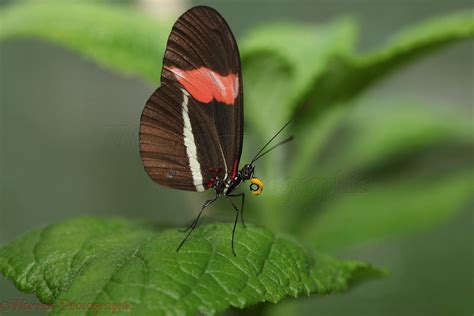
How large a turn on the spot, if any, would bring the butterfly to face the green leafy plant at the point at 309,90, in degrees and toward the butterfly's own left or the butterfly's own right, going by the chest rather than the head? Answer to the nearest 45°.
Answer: approximately 45° to the butterfly's own left

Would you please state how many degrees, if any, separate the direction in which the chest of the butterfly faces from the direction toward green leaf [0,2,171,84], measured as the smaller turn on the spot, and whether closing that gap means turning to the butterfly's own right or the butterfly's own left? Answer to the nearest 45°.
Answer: approximately 135° to the butterfly's own left

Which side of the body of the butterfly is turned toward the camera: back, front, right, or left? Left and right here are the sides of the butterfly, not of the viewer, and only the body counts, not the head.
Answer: right
